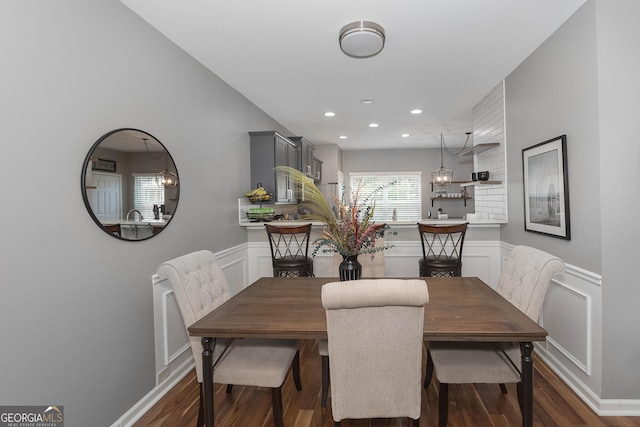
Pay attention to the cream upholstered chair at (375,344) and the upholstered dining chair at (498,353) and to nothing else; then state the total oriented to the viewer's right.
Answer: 0

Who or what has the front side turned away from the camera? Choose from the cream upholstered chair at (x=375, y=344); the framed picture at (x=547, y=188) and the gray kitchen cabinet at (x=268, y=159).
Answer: the cream upholstered chair

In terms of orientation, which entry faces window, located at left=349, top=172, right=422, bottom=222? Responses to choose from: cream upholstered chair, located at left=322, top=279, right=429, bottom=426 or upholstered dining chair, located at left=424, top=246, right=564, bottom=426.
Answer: the cream upholstered chair

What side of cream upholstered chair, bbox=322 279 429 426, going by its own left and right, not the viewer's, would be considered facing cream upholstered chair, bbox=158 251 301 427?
left

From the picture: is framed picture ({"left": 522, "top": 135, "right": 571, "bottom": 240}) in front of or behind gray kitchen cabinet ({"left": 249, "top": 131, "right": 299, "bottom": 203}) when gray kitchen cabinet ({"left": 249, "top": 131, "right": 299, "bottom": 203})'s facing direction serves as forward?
in front

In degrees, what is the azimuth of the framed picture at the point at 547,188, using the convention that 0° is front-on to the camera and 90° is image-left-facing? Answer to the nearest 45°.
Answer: approximately 45°

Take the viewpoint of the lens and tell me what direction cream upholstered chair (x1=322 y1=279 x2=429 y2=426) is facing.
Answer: facing away from the viewer

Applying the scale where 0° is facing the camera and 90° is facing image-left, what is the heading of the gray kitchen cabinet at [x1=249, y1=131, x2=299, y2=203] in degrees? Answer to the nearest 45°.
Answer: approximately 270°

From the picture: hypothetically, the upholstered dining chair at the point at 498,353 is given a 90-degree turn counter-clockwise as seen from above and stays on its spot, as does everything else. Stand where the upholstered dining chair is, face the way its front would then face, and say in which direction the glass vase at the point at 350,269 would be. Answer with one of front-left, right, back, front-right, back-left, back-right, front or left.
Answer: back-right

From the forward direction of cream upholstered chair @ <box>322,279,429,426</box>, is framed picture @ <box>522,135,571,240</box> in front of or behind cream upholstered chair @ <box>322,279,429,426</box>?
in front

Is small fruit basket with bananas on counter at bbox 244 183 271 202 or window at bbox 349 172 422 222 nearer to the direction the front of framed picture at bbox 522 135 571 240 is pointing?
the small fruit basket with bananas on counter

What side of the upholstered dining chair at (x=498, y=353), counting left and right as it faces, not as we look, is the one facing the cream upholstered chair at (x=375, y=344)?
front

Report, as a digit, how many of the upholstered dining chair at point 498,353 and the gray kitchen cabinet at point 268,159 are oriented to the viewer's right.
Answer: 1

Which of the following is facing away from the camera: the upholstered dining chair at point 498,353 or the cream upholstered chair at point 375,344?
the cream upholstered chair
